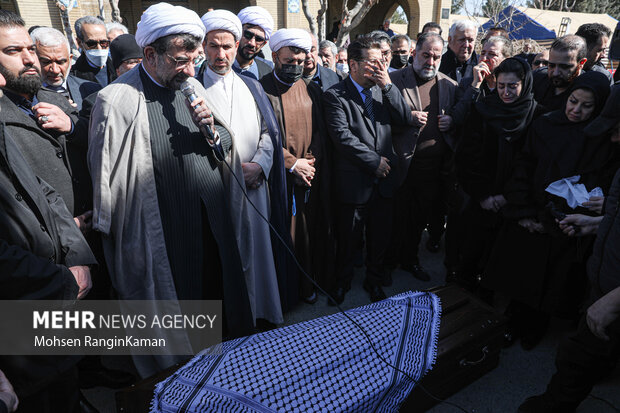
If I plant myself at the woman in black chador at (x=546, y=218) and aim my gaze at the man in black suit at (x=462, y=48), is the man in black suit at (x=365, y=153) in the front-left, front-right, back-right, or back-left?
front-left

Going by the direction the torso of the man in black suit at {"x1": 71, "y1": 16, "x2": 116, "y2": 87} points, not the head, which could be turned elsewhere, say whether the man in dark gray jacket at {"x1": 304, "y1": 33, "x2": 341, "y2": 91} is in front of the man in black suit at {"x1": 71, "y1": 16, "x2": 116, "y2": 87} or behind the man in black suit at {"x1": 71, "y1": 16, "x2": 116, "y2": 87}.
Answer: in front

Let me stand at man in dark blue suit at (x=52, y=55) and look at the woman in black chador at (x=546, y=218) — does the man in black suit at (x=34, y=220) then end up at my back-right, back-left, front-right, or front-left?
front-right

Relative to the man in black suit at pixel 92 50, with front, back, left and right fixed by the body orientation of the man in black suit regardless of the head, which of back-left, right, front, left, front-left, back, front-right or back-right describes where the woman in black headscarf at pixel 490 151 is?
front

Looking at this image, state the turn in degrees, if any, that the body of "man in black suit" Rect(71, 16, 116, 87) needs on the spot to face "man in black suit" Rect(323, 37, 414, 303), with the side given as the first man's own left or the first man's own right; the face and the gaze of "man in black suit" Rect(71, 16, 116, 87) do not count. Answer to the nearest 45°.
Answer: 0° — they already face them

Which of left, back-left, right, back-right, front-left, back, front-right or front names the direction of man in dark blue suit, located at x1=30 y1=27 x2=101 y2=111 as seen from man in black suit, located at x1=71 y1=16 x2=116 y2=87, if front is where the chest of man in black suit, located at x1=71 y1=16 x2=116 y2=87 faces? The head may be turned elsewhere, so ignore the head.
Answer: front-right

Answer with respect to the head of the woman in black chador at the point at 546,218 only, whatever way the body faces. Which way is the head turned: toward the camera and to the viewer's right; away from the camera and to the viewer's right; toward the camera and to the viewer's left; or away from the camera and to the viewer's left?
toward the camera and to the viewer's left

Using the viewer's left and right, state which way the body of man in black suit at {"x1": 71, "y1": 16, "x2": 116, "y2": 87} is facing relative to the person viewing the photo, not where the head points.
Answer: facing the viewer and to the right of the viewer

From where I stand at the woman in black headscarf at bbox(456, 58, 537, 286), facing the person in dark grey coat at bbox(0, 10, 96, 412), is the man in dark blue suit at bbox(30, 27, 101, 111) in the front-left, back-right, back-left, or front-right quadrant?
front-right

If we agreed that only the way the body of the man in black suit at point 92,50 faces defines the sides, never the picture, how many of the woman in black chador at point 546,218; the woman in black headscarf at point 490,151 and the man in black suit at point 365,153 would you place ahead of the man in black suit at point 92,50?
3
